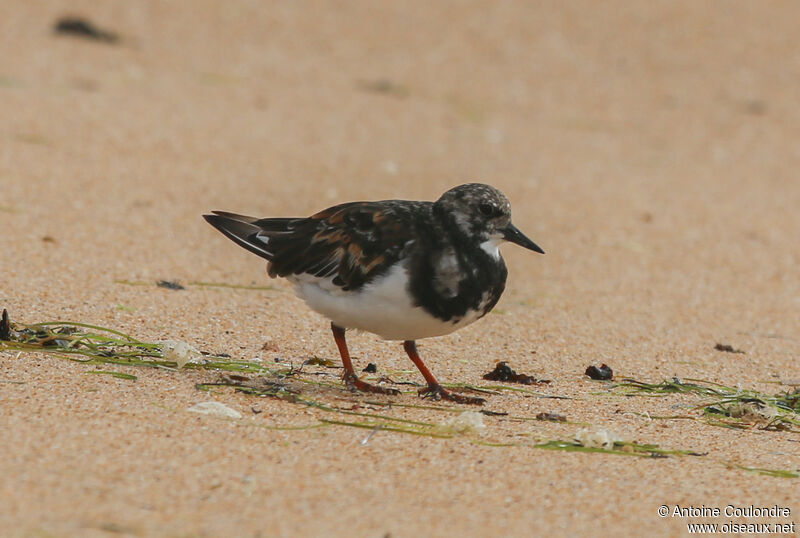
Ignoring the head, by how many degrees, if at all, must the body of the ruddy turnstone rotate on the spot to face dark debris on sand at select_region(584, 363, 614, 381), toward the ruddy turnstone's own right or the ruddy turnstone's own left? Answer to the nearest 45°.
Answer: approximately 45° to the ruddy turnstone's own left

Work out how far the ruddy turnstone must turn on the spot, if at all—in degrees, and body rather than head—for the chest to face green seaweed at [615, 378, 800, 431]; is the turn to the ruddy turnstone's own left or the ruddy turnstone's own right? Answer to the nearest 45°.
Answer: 0° — it already faces it

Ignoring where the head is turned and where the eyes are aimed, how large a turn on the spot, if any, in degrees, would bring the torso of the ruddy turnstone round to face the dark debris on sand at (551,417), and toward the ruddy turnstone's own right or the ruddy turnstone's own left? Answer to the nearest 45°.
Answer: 0° — it already faces it

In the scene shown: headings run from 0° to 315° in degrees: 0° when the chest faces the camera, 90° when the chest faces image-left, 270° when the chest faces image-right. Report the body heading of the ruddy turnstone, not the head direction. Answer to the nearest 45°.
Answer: approximately 270°

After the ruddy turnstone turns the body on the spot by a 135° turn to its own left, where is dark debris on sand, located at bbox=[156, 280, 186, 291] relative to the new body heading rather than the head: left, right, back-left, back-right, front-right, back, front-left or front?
front

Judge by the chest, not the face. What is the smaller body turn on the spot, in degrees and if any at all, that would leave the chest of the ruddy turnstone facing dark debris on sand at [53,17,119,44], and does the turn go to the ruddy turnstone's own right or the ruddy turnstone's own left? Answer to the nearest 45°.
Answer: approximately 135° to the ruddy turnstone's own left

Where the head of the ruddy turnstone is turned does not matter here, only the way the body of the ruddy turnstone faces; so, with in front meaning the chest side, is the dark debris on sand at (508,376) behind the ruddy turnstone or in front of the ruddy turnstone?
in front
